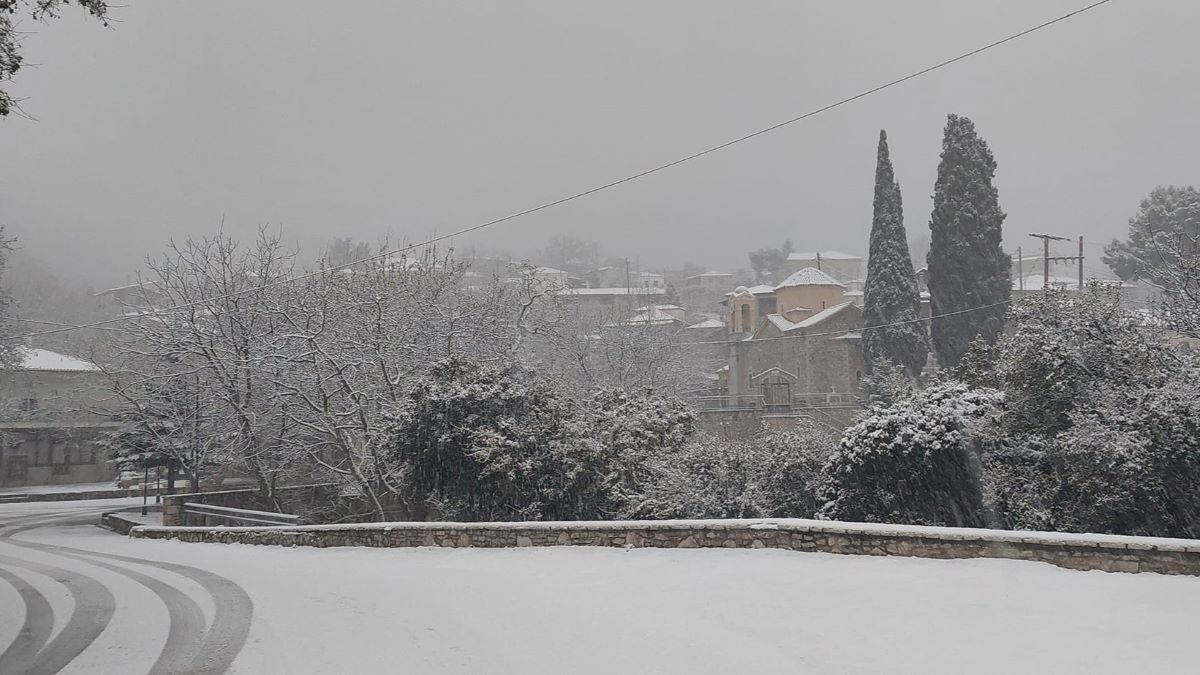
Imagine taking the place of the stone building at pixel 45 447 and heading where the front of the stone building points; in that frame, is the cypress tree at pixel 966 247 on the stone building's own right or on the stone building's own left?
on the stone building's own left

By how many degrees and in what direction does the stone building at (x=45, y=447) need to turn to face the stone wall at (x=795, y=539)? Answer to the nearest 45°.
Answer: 0° — it already faces it

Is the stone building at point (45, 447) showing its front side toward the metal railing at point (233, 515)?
yes

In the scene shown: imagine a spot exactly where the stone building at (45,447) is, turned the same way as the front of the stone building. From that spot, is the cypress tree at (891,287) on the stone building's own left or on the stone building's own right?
on the stone building's own left
